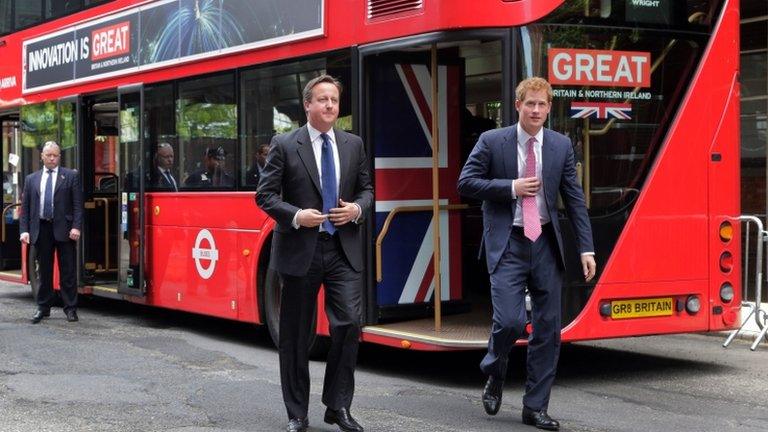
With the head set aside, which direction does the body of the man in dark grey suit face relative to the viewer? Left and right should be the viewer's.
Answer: facing the viewer and to the right of the viewer

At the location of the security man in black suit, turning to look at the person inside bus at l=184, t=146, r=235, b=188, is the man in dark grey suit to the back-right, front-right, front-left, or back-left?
front-right

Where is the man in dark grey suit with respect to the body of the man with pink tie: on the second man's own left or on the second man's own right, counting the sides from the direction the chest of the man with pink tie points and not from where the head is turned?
on the second man's own right

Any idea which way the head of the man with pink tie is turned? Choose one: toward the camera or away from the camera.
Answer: toward the camera

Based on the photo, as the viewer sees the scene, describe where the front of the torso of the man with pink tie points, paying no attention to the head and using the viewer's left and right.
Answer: facing the viewer

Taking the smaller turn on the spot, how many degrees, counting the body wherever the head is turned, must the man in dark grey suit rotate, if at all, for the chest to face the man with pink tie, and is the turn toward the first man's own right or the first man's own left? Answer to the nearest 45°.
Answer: approximately 45° to the first man's own left

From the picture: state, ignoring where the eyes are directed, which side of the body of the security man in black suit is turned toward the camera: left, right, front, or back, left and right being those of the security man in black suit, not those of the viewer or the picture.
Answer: front

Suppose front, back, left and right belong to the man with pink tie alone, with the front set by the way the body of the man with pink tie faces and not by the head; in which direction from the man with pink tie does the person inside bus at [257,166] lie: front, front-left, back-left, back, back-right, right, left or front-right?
back-right

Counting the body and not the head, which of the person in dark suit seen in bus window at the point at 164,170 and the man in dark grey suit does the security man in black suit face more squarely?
the man in dark grey suit

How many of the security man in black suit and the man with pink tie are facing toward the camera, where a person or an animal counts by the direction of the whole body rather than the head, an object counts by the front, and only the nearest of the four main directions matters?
2

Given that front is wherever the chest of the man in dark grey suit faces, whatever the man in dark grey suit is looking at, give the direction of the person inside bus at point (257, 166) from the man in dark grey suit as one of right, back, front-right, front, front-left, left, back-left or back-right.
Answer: back-left
